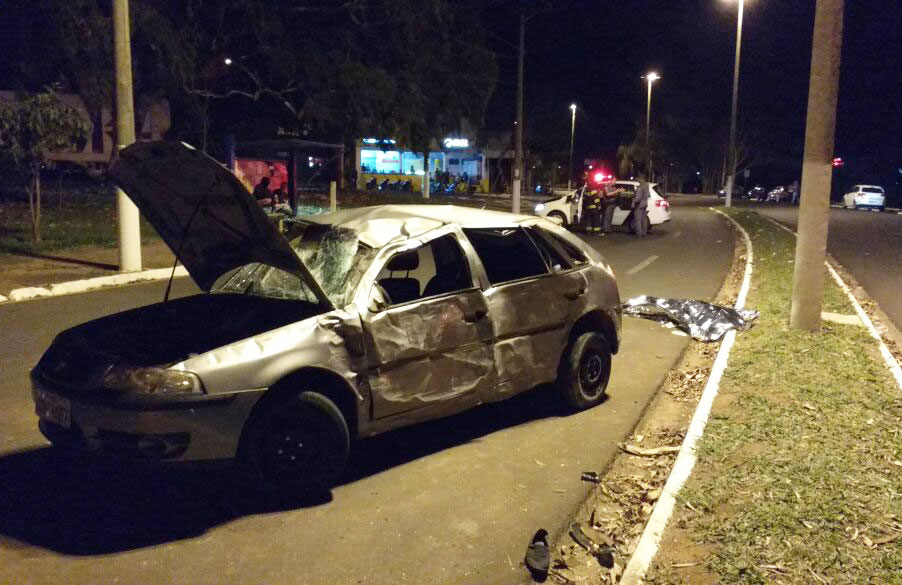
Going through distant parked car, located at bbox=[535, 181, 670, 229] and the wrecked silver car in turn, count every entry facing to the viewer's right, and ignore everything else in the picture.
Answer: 0

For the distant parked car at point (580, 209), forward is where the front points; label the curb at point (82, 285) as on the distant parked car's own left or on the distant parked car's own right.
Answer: on the distant parked car's own left

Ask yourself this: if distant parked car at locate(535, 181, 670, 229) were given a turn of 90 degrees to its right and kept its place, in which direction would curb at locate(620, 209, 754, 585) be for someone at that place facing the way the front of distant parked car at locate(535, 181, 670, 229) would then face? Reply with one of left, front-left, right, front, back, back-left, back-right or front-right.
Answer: back

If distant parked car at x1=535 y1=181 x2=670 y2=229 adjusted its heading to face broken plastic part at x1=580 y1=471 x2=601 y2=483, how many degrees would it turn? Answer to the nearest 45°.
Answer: approximately 90° to its left

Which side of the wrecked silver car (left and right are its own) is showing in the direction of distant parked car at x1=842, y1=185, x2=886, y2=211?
back

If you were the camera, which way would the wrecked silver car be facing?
facing the viewer and to the left of the viewer

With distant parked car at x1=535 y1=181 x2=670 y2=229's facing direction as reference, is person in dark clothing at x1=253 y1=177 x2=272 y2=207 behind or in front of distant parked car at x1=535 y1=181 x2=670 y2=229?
in front

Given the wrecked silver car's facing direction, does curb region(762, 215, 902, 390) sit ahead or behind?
behind

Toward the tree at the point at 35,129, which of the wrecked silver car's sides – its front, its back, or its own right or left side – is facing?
right

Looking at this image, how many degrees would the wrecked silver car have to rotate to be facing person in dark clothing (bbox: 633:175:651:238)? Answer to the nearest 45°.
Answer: approximately 180°

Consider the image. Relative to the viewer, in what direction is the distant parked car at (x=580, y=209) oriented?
to the viewer's left
